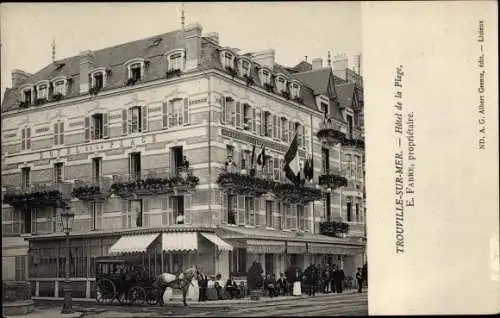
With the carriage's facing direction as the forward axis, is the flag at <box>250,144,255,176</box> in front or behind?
in front

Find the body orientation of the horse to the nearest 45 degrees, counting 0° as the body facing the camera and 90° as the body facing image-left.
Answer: approximately 270°

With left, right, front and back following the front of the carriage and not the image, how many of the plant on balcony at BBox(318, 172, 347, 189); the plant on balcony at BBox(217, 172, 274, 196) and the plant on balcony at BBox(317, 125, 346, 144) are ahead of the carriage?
3

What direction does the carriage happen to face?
to the viewer's right

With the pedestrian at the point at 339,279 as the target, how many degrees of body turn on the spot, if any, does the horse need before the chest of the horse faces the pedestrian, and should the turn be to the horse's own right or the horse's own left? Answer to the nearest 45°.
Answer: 0° — it already faces them

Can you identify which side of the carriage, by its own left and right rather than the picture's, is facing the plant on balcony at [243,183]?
front

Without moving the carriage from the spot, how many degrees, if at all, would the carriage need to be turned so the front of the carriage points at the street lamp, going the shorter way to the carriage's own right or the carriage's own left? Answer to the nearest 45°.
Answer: approximately 180°

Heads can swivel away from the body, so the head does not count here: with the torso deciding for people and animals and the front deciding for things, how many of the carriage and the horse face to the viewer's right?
2

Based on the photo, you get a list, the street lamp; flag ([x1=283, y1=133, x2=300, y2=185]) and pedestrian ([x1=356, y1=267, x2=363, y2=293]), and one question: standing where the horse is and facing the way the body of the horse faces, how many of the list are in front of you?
2
